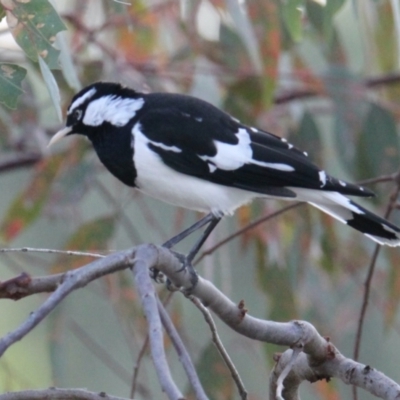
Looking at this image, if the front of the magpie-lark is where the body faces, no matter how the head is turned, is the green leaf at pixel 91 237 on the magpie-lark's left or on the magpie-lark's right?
on the magpie-lark's right

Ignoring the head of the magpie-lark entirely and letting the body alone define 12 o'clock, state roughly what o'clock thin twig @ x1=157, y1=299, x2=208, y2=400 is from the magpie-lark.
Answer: The thin twig is roughly at 9 o'clock from the magpie-lark.

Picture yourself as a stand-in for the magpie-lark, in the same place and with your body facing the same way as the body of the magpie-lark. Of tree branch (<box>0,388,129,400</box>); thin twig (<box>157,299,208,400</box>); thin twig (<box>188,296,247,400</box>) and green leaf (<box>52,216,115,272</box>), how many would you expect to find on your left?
3

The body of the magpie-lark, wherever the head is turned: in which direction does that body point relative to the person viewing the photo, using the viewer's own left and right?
facing to the left of the viewer

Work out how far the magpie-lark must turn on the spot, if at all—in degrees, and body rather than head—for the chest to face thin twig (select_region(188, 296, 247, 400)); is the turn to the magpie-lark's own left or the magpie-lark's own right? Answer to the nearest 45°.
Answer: approximately 90° to the magpie-lark's own left

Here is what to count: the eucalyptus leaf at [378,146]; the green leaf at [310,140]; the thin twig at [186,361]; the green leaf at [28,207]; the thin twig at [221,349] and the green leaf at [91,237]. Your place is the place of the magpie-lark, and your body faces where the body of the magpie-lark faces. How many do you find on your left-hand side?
2

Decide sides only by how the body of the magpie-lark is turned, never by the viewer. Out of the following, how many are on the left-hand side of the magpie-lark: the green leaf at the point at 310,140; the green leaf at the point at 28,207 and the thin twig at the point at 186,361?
1

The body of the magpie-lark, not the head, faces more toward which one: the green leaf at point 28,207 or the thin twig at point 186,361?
the green leaf

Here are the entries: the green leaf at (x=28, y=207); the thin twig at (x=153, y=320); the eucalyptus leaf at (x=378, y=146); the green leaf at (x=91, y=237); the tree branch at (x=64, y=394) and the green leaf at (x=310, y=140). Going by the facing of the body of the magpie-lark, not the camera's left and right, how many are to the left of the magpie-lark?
2

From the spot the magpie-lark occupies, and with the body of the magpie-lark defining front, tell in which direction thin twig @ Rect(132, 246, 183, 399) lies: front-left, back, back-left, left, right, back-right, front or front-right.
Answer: front

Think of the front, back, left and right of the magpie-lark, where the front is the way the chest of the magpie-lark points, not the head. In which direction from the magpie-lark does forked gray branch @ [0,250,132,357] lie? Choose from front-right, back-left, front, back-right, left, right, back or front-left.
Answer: front

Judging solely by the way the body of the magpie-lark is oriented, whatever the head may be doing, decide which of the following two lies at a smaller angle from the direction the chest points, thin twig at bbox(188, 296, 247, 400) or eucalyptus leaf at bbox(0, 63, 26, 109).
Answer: the eucalyptus leaf
